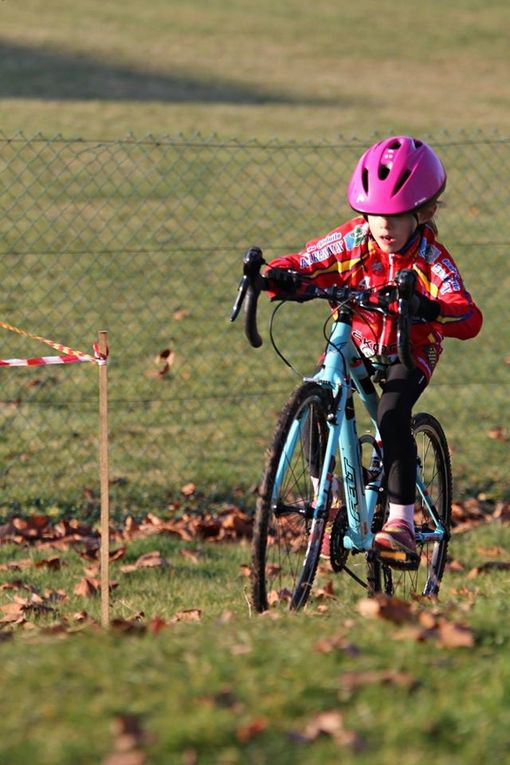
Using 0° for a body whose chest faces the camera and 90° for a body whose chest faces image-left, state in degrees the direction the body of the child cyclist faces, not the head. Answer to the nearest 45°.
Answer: approximately 45°

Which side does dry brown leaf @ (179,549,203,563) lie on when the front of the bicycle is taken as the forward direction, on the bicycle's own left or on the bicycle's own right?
on the bicycle's own right

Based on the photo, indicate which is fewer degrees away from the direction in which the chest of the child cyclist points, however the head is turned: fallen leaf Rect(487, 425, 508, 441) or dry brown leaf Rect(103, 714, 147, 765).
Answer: the dry brown leaf

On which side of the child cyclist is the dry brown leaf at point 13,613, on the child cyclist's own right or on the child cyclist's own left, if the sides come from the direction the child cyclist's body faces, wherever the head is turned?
on the child cyclist's own right

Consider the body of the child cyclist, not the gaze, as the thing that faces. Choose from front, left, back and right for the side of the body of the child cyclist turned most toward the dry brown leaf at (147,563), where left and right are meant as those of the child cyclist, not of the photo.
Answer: right

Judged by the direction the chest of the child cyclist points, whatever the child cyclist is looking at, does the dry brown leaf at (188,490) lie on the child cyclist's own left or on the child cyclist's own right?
on the child cyclist's own right

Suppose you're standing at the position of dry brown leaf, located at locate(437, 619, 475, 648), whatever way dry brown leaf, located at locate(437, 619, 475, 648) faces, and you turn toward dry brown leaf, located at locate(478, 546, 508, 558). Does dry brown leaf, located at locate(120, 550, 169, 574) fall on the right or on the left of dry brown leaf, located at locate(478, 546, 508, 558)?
left

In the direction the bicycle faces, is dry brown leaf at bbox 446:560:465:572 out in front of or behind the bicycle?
behind
